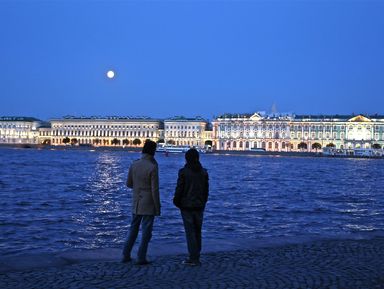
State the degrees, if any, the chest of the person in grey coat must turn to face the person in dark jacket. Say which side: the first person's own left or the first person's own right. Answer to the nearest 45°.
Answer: approximately 45° to the first person's own right

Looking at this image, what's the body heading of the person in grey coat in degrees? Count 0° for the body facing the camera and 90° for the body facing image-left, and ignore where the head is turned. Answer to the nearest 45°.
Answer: approximately 225°
